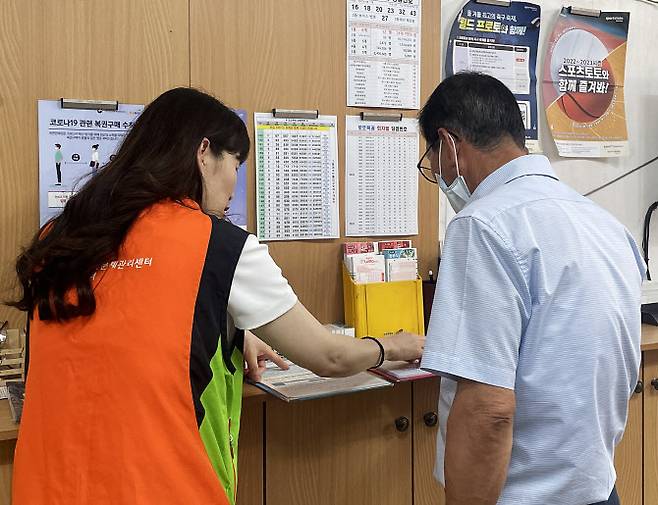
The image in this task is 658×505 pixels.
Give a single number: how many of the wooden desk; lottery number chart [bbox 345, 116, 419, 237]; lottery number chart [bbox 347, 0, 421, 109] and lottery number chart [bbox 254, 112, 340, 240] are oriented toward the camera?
4

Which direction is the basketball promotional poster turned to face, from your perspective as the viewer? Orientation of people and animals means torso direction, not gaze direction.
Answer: facing the viewer

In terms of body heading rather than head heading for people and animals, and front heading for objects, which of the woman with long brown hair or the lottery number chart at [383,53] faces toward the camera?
the lottery number chart

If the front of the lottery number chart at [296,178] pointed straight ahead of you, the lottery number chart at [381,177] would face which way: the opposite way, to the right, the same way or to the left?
the same way

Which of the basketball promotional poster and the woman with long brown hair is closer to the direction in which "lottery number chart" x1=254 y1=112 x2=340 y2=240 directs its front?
the woman with long brown hair

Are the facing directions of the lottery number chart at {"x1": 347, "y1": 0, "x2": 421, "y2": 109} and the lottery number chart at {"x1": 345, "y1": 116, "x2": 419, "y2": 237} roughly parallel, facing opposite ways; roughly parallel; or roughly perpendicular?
roughly parallel

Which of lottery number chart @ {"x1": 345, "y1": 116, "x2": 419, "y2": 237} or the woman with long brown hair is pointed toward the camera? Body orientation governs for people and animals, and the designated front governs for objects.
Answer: the lottery number chart

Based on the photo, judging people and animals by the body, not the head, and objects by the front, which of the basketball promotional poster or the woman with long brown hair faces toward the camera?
the basketball promotional poster

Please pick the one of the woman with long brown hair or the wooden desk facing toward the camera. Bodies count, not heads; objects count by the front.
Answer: the wooden desk

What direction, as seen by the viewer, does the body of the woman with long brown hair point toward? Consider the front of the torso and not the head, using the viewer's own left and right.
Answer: facing away from the viewer and to the right of the viewer

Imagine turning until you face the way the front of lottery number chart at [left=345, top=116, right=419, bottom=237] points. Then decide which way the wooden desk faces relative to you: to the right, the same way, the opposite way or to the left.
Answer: the same way

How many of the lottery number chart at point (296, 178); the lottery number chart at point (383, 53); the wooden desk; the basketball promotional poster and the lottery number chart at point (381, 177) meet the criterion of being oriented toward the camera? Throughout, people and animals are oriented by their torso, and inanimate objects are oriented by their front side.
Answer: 5

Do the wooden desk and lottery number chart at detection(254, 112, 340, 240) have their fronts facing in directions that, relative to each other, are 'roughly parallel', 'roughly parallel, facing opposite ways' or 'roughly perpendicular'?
roughly parallel

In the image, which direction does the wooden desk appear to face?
toward the camera

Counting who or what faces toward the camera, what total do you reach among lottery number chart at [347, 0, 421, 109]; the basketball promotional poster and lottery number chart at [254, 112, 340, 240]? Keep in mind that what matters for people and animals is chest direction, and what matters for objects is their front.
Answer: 3
